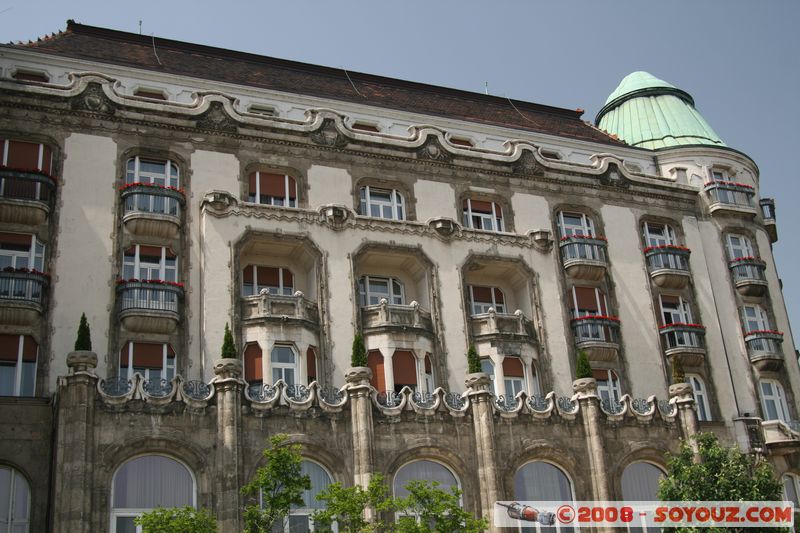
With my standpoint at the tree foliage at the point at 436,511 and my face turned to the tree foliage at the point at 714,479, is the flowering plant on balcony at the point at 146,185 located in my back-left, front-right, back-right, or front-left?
back-left

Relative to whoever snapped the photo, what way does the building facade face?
facing the viewer and to the right of the viewer

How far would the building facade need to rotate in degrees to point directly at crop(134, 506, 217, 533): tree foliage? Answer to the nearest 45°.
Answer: approximately 45° to its right
